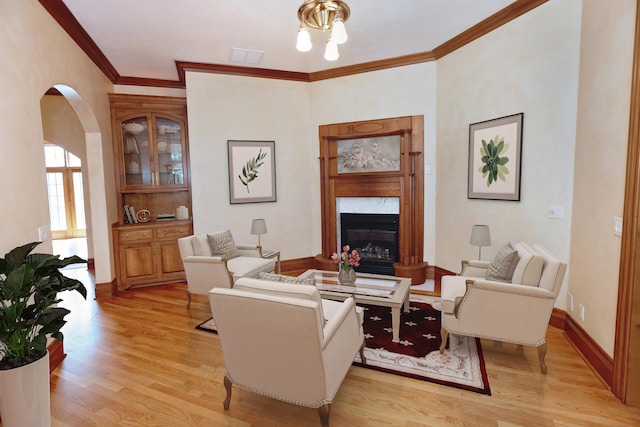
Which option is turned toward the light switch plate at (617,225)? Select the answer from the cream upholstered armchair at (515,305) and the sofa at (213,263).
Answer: the sofa

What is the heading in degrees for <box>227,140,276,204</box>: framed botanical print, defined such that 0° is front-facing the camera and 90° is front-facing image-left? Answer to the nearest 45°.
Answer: approximately 0°

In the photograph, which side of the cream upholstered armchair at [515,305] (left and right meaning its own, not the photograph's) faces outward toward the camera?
left

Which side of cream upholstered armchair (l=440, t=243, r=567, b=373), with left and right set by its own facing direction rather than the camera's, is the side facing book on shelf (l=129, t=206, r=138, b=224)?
front

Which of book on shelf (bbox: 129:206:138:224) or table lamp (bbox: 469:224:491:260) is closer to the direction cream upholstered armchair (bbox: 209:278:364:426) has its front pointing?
the table lamp

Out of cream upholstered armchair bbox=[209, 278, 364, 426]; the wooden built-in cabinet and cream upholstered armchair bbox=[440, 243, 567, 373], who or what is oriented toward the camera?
the wooden built-in cabinet

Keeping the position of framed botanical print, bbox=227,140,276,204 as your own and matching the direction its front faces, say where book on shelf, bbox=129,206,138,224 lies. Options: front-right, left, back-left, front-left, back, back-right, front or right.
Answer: right

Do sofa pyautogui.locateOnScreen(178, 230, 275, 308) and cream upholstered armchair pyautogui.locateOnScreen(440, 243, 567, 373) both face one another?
yes

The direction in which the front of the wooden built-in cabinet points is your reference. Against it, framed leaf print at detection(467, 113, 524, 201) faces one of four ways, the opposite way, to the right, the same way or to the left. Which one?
to the right

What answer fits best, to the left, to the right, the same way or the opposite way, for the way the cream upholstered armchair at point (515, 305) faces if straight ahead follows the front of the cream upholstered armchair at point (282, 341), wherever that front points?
to the left

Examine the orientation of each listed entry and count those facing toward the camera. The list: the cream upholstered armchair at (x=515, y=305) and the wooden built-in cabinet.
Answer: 1

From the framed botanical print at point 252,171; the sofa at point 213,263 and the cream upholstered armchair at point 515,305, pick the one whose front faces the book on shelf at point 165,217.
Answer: the cream upholstered armchair

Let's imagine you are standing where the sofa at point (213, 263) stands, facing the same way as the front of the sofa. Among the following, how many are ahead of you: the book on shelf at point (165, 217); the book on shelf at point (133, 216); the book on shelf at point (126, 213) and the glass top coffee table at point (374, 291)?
1

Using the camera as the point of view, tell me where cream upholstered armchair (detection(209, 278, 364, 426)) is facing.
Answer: facing away from the viewer and to the right of the viewer
